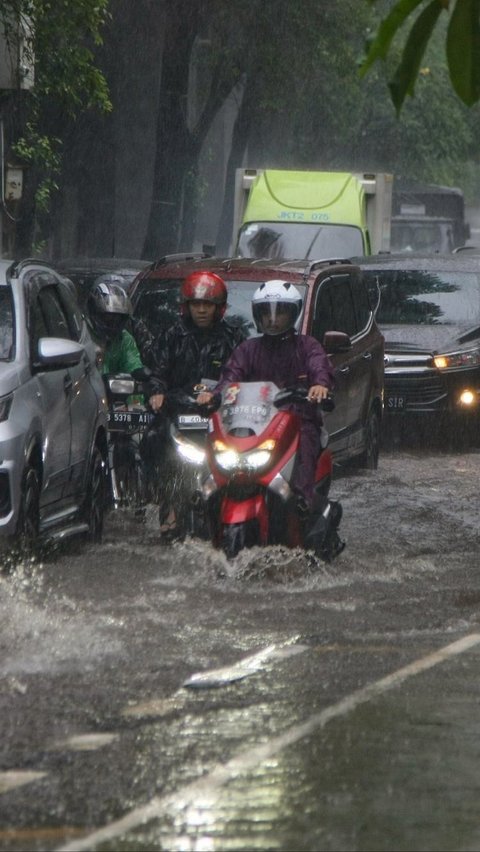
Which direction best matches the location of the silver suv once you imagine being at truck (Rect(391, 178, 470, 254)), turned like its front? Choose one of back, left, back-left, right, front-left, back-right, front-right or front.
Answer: front

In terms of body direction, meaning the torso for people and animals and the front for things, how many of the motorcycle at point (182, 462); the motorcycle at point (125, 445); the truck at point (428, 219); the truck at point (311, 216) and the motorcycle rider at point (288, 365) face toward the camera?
5

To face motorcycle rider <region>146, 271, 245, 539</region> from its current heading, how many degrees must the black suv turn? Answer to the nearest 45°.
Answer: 0° — it already faces them

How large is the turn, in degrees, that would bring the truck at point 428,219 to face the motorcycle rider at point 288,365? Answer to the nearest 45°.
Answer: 0° — it already faces them

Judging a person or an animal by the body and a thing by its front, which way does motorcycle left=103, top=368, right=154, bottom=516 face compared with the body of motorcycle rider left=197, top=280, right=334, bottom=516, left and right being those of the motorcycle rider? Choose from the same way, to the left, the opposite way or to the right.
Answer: the same way

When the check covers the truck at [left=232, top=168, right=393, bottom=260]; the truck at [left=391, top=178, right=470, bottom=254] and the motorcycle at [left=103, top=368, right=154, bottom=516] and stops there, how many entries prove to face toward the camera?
3

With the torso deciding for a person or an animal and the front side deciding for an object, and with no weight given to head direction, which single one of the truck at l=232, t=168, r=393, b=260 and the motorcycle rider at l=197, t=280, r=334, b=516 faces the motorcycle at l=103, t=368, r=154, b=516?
the truck

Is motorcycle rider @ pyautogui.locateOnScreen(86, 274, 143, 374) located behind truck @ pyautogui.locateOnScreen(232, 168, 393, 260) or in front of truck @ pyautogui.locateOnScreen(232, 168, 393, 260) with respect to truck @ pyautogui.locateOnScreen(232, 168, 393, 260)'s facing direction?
in front

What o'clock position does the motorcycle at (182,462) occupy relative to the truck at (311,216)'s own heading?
The motorcycle is roughly at 12 o'clock from the truck.

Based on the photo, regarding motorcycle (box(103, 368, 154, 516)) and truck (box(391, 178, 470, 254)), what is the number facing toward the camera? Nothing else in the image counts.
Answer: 2

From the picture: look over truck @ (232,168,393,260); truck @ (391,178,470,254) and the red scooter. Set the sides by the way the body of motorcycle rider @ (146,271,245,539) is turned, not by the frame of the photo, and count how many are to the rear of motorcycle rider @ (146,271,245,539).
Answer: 2

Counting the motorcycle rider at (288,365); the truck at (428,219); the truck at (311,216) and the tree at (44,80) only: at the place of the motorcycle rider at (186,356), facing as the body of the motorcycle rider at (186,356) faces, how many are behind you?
3

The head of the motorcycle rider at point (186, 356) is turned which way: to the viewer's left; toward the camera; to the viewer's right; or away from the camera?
toward the camera

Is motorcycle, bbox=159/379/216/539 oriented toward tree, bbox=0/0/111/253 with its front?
no

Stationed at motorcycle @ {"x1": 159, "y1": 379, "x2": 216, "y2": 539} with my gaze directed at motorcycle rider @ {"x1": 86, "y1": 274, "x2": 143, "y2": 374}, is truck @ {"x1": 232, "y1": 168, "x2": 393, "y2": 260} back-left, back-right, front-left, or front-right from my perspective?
front-right

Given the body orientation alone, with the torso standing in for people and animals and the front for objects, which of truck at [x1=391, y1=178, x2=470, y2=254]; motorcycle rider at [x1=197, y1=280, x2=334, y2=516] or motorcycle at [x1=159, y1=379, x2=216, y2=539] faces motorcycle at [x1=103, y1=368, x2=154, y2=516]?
the truck

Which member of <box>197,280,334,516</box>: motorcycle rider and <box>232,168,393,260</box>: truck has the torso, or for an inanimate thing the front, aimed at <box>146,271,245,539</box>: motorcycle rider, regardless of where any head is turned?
the truck

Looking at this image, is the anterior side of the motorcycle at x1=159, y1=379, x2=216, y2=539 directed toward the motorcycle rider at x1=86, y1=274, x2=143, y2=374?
no

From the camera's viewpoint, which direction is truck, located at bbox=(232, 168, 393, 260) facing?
toward the camera
